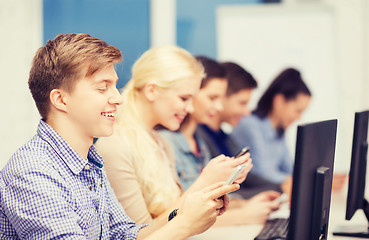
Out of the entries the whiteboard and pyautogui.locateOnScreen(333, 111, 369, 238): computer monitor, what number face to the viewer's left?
1

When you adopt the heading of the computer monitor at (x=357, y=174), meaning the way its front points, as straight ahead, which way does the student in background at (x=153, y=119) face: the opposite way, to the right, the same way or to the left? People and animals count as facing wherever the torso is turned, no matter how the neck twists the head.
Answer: the opposite way

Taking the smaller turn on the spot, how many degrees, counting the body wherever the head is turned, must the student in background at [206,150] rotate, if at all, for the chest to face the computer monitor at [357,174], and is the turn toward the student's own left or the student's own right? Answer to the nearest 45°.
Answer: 0° — they already face it

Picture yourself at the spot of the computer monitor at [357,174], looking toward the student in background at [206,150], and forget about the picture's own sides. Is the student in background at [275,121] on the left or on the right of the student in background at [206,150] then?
right

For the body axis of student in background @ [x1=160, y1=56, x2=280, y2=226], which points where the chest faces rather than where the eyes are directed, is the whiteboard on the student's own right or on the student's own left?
on the student's own left

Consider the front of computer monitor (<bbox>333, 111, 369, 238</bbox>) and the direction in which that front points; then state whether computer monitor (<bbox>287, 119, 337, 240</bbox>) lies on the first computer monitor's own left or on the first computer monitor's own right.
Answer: on the first computer monitor's own left

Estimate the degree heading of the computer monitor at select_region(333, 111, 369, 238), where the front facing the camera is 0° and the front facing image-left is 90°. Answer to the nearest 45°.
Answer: approximately 90°

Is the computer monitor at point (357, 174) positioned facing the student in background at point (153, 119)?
yes

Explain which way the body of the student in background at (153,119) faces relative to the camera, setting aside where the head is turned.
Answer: to the viewer's right

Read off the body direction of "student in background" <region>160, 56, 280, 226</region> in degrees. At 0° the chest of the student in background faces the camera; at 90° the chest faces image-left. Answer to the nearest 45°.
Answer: approximately 315°
